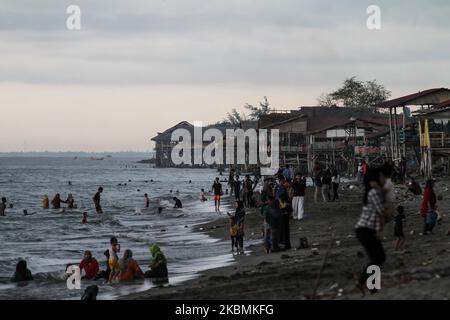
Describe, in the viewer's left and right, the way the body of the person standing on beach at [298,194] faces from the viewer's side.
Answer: facing the viewer

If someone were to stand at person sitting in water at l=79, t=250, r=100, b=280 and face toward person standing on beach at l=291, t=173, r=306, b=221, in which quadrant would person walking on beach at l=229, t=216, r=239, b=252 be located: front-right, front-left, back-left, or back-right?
front-right

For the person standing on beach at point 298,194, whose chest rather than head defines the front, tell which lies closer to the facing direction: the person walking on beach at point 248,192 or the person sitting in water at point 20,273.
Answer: the person sitting in water

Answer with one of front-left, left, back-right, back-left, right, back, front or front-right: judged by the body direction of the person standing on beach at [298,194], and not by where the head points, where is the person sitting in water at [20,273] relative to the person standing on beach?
front-right

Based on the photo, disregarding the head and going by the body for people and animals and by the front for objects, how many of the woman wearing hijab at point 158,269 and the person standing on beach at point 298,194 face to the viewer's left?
1

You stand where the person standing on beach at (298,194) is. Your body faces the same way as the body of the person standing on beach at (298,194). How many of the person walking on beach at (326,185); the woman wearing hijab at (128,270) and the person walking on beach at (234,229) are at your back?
1

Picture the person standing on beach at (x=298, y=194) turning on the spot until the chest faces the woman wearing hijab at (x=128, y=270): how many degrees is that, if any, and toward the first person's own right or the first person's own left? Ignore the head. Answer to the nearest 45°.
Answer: approximately 45° to the first person's own right

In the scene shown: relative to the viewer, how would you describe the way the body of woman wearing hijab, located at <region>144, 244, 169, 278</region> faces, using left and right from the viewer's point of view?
facing to the left of the viewer

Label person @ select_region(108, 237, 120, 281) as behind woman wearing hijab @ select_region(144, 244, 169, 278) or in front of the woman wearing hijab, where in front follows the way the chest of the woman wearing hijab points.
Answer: in front

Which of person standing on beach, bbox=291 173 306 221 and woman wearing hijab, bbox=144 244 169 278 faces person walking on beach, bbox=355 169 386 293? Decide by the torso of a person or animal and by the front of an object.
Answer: person standing on beach, bbox=291 173 306 221
